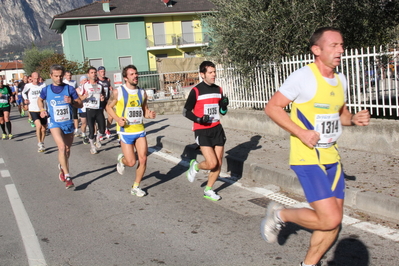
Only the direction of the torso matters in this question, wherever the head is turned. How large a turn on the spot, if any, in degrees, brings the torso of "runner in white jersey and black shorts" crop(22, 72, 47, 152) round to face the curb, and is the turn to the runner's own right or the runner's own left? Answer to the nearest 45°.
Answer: approximately 45° to the runner's own left

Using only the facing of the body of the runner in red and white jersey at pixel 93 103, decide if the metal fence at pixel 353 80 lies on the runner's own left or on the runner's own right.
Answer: on the runner's own left

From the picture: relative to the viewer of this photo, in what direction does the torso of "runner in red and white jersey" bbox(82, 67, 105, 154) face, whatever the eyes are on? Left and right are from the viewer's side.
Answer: facing the viewer

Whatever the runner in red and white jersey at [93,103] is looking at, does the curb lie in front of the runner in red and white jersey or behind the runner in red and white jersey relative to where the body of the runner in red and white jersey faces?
in front

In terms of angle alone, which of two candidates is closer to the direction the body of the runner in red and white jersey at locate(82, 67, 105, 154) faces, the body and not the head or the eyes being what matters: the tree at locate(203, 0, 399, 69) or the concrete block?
the concrete block

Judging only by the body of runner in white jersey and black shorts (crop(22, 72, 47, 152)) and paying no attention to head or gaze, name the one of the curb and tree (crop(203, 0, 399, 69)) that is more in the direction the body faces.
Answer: the curb

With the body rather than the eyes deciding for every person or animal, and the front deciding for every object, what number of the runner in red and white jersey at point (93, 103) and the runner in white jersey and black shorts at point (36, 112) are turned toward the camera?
2

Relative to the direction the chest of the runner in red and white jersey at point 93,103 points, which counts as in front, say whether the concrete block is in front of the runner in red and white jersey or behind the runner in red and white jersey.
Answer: in front

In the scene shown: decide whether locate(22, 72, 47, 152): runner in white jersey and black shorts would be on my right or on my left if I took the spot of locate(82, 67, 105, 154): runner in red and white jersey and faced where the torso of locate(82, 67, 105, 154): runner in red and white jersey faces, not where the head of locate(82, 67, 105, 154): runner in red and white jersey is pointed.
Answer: on my right

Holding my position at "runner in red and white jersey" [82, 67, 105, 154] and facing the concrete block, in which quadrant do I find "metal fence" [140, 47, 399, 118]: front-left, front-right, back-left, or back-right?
front-left

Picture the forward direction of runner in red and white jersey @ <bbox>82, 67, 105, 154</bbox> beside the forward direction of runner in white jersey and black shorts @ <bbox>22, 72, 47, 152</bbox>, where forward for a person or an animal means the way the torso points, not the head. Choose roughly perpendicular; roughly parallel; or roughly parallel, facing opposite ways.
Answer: roughly parallel

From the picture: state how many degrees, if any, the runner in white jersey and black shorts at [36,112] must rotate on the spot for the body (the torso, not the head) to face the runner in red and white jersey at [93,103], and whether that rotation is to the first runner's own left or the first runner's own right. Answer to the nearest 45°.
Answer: approximately 45° to the first runner's own left

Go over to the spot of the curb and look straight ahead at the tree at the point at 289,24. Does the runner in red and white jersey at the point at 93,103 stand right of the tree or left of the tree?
left

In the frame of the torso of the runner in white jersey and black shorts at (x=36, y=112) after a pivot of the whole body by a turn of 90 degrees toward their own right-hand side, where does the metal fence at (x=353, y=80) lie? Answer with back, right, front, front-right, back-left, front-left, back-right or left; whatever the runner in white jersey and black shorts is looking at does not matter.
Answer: back-left

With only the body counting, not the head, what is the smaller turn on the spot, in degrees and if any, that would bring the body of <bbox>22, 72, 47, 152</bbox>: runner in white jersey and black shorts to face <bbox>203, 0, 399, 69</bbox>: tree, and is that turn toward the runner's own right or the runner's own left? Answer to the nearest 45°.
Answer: approximately 45° to the runner's own left

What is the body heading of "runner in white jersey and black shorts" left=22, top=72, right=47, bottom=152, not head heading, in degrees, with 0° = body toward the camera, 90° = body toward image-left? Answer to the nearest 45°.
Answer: approximately 0°
